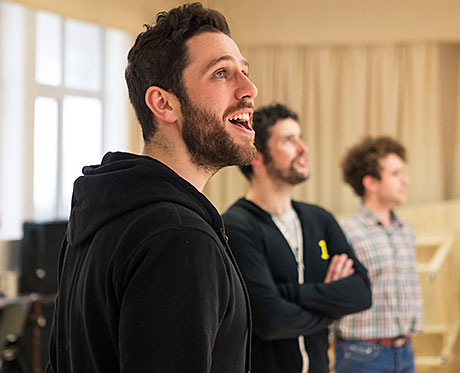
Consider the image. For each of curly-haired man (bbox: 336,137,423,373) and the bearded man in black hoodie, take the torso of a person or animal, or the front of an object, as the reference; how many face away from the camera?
0

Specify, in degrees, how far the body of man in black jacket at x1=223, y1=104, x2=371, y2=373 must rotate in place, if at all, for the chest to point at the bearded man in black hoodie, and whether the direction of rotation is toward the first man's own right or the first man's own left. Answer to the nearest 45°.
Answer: approximately 45° to the first man's own right

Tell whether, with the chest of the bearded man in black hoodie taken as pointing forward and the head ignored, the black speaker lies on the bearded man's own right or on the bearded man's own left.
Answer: on the bearded man's own left

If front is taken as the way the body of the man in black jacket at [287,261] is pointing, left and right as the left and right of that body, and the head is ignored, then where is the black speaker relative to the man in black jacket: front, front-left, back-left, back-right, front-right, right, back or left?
back

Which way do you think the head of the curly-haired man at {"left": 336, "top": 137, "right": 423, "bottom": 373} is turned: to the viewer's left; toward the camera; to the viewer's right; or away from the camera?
to the viewer's right

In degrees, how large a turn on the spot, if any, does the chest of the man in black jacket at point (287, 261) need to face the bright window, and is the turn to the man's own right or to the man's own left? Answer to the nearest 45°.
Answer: approximately 180°

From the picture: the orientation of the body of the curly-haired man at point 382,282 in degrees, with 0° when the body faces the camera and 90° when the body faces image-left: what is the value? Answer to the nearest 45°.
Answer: approximately 315°

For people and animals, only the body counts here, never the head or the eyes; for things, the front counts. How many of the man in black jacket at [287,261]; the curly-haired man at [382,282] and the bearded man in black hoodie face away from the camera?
0

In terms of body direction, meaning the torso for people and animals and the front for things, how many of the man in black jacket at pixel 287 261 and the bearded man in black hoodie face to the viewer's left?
0

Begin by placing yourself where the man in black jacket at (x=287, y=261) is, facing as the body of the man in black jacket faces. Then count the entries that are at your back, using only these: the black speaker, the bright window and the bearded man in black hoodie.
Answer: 2

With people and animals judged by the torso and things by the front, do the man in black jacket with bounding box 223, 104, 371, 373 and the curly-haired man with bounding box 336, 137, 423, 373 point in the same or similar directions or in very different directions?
same or similar directions

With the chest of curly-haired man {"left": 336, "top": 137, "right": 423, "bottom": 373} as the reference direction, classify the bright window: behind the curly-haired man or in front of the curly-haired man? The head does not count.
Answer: behind

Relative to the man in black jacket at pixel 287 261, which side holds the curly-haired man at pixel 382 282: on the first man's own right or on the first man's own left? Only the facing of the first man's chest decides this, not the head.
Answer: on the first man's own left

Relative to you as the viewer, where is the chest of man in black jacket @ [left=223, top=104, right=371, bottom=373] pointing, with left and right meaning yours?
facing the viewer and to the right of the viewer

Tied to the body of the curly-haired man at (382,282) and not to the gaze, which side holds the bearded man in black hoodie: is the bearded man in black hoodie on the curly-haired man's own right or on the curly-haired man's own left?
on the curly-haired man's own right

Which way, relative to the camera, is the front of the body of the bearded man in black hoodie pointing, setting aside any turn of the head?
to the viewer's right
